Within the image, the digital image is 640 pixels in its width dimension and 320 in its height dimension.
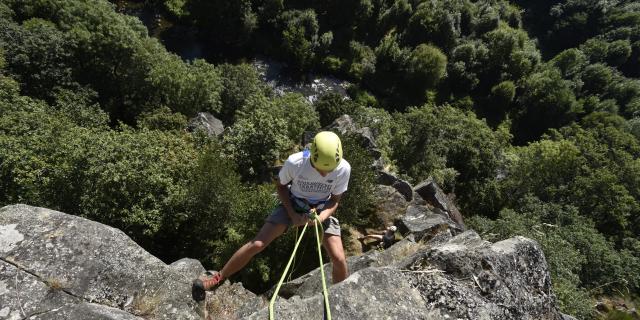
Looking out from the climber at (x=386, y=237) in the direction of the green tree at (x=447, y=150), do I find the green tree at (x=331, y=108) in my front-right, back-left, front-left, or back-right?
front-left

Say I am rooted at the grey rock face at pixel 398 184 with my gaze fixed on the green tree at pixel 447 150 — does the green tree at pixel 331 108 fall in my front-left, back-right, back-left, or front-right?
front-left

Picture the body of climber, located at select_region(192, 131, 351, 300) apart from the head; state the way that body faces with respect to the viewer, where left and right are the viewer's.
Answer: facing the viewer

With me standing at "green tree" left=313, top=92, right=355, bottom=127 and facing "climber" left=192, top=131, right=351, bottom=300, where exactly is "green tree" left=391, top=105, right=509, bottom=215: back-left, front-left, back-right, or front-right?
front-left

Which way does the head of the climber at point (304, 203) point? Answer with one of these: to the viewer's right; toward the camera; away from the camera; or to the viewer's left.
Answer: toward the camera

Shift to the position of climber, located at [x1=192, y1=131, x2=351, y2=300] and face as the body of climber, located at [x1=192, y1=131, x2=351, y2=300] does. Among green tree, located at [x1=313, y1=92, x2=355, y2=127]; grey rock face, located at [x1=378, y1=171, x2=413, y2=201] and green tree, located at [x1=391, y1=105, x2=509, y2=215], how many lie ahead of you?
0

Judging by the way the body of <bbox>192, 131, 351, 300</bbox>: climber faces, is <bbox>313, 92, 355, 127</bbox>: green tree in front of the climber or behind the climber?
behind

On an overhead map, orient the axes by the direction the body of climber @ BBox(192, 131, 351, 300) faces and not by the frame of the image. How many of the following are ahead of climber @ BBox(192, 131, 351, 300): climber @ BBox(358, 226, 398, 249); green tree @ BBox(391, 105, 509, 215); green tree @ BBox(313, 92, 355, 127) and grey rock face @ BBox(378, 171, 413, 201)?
0

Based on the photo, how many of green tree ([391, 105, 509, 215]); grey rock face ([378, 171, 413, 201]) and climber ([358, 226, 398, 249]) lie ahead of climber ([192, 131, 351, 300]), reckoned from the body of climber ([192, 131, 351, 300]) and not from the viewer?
0

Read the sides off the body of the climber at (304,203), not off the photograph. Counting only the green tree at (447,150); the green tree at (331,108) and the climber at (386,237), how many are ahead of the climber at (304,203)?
0

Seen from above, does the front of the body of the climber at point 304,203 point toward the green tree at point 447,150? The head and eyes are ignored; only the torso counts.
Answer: no

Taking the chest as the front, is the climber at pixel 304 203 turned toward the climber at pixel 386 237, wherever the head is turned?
no
